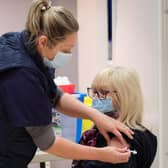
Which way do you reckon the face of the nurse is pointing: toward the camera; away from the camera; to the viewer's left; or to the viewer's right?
to the viewer's right

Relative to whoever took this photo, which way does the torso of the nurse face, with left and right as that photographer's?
facing to the right of the viewer
